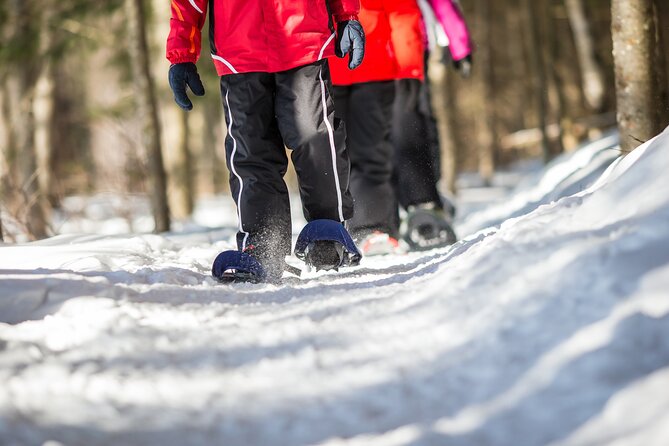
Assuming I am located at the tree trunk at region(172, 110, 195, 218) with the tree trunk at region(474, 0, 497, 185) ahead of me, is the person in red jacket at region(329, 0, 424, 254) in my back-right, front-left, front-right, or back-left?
back-right

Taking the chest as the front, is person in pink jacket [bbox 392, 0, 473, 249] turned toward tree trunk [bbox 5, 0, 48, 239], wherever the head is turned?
no

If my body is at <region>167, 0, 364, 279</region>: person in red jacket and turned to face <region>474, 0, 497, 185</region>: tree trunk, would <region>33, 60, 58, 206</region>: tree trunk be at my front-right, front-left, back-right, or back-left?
front-left

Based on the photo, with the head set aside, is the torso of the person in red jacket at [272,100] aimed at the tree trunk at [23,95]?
no

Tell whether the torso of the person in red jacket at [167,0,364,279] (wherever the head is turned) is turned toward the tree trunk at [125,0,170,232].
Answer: no

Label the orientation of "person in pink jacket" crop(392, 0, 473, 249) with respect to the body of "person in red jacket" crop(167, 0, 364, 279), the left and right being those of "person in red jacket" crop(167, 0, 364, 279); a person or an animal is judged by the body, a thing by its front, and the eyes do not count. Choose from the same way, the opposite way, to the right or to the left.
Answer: the same way
